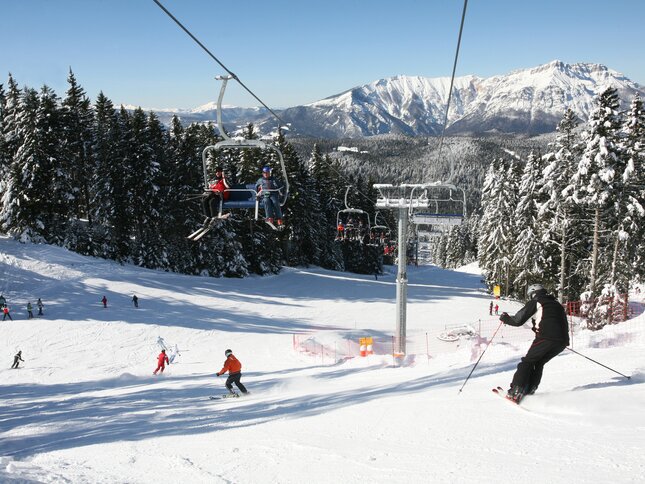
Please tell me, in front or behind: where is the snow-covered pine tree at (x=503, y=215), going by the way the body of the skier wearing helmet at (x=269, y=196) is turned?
behind

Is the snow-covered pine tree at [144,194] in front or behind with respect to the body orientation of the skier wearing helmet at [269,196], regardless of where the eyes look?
behind

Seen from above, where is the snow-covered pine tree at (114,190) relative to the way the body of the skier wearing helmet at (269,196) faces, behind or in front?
behind

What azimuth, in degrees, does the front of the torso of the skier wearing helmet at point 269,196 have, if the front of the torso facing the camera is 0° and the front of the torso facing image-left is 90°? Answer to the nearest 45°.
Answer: approximately 0°

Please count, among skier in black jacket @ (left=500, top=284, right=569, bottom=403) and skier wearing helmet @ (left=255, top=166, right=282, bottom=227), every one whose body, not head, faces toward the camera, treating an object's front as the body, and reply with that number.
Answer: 1
